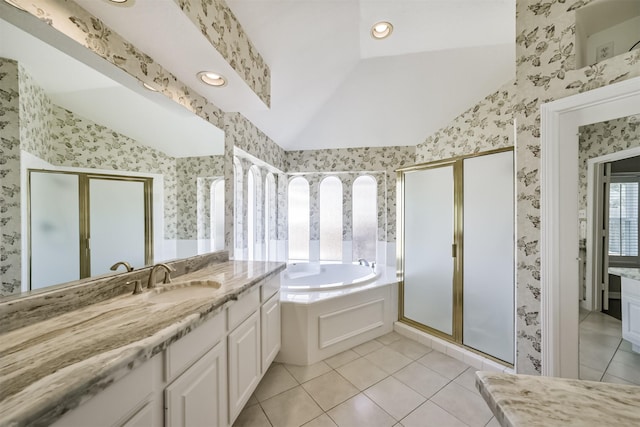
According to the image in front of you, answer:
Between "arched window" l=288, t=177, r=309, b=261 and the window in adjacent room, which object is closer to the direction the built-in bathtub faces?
the window in adjacent room

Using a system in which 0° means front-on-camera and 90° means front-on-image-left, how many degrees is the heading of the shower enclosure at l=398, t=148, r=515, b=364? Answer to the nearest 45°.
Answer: approximately 45°

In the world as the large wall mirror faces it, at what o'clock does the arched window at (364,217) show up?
The arched window is roughly at 10 o'clock from the large wall mirror.

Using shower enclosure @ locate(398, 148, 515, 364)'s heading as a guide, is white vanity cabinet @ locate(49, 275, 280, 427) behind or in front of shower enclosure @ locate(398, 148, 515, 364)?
in front

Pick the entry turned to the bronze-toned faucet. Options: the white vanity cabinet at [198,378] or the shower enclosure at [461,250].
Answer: the shower enclosure

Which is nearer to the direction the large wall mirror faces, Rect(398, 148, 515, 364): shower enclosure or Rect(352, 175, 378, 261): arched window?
the shower enclosure

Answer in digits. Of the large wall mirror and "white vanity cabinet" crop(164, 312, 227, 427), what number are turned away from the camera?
0

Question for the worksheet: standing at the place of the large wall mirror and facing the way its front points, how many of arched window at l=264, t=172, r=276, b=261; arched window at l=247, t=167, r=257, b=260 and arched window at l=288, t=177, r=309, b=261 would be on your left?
3

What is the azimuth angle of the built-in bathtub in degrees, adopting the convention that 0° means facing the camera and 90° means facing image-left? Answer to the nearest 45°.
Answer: approximately 315°

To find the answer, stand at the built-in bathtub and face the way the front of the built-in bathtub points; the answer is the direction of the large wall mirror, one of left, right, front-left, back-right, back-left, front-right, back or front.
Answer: right
